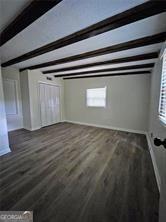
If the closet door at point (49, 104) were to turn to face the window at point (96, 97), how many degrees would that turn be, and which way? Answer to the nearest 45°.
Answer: approximately 45° to its left

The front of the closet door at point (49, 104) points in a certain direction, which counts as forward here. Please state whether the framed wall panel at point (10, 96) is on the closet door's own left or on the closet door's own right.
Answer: on the closet door's own right

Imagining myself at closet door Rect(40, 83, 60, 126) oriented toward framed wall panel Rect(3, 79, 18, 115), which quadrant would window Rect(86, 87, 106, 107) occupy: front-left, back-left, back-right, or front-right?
back-left

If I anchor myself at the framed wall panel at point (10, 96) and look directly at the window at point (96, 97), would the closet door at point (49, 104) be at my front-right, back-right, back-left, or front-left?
front-left

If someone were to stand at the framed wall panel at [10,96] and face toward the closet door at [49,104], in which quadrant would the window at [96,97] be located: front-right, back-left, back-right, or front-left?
front-right

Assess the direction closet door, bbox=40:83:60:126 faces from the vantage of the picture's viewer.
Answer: facing the viewer and to the right of the viewer

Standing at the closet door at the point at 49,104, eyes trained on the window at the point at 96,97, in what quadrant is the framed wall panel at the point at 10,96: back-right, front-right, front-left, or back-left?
back-right
